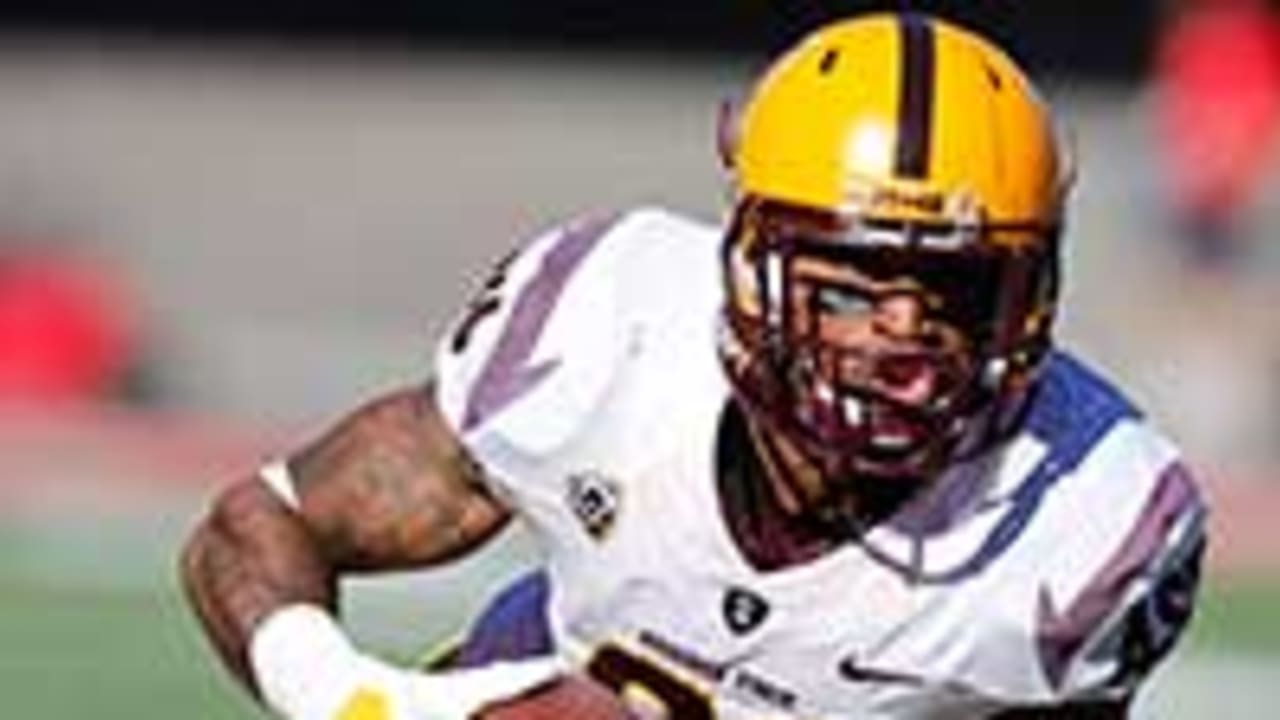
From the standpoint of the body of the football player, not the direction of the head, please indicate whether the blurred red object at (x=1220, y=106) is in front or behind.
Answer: behind

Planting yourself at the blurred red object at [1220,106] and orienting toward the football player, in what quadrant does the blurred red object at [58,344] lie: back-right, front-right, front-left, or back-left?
front-right

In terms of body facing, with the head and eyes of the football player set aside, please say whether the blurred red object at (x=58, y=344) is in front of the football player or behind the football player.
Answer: behind

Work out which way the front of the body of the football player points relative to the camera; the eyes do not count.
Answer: toward the camera
